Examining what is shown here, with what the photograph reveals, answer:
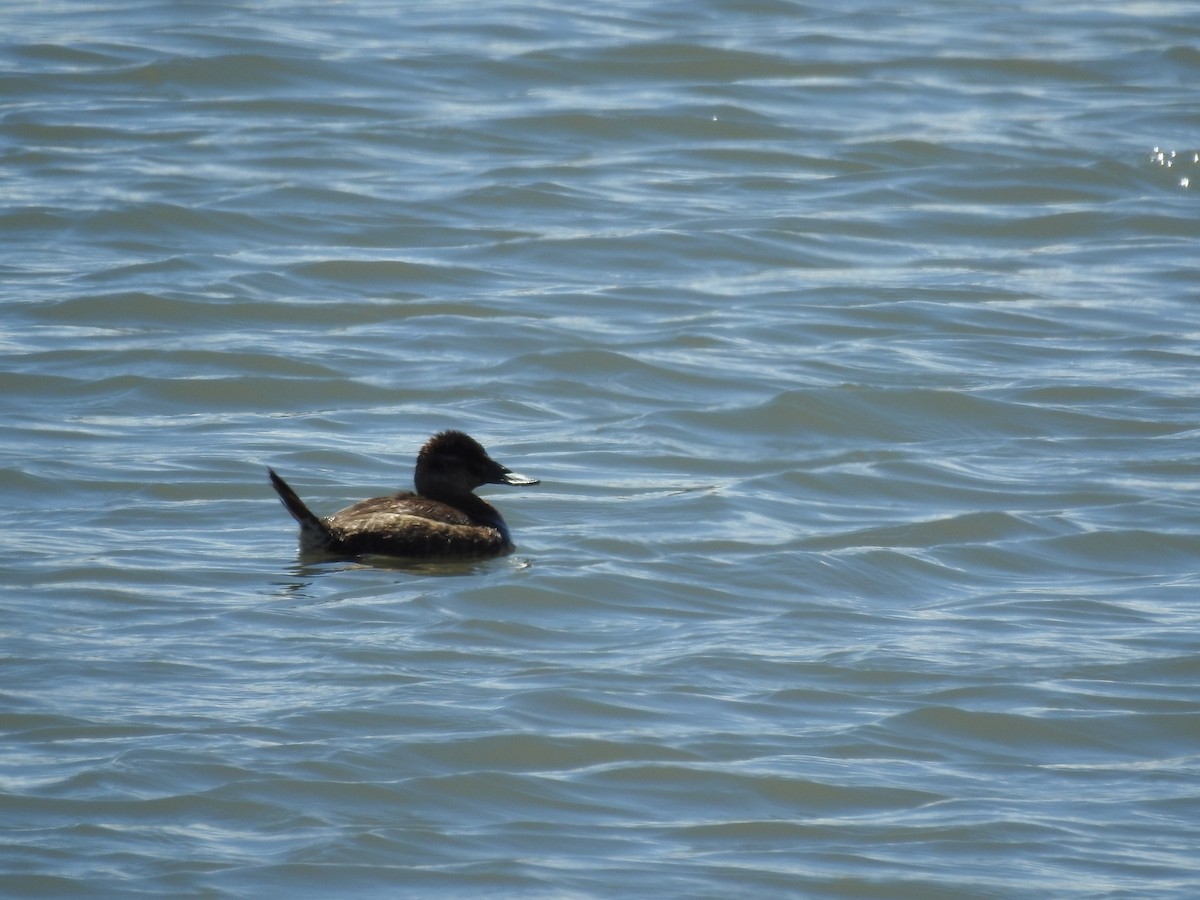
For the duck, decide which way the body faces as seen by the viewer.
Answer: to the viewer's right
